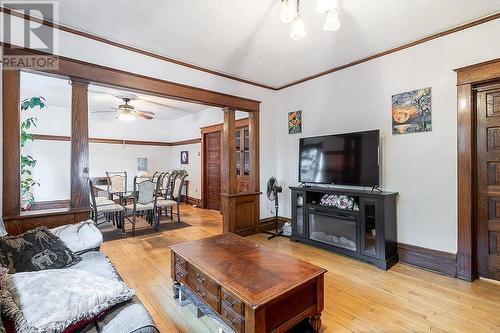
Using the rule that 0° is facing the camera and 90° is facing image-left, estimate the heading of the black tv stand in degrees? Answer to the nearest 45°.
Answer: approximately 45°

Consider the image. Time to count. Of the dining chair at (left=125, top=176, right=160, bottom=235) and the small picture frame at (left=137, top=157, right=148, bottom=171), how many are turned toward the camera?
1

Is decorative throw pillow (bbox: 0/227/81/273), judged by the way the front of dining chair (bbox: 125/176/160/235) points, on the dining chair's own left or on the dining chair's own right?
on the dining chair's own left

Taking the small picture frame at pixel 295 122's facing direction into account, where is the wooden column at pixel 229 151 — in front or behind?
in front

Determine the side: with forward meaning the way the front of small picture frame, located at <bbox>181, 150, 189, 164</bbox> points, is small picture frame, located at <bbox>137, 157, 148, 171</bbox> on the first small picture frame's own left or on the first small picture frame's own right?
on the first small picture frame's own right

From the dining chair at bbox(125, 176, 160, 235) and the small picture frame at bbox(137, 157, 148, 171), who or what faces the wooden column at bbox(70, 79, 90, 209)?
the small picture frame

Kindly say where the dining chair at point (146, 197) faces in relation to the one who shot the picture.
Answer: facing away from the viewer and to the left of the viewer

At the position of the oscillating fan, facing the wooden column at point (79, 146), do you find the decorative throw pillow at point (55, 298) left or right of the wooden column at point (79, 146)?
left

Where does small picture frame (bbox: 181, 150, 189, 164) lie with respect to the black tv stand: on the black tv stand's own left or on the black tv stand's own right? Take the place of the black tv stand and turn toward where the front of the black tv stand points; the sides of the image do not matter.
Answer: on the black tv stand's own right

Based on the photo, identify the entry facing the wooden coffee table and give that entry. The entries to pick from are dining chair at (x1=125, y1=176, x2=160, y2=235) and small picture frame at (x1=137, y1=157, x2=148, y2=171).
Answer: the small picture frame
